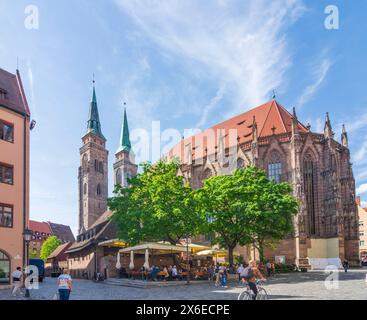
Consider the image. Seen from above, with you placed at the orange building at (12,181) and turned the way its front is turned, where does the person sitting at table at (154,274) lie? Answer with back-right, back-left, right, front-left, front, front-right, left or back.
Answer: front-left

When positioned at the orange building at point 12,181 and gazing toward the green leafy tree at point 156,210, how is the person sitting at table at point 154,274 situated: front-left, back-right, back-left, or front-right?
front-right

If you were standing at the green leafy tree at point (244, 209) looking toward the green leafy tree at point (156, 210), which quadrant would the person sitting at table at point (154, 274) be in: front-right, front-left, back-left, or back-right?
front-left
